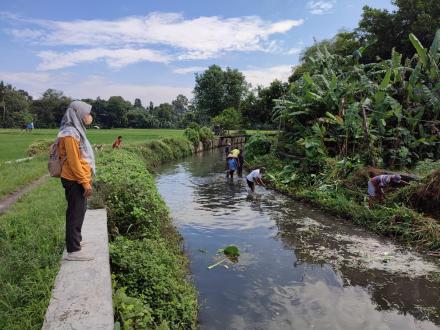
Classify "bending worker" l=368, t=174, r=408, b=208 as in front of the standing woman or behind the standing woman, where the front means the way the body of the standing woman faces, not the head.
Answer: in front

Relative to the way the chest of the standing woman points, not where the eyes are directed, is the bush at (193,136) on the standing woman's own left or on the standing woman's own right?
on the standing woman's own left

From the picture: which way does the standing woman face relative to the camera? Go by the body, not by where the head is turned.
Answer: to the viewer's right

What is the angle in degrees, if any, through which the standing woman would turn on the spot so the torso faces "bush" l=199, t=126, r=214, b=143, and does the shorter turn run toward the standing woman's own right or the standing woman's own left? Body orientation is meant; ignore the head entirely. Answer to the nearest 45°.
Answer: approximately 90° to the standing woman's own left

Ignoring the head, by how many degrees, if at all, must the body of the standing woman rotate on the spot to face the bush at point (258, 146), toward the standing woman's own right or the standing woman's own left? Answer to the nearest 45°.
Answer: approximately 45° to the standing woman's own left

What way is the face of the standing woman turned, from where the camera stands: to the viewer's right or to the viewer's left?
to the viewer's right
